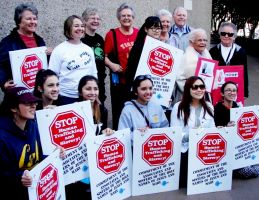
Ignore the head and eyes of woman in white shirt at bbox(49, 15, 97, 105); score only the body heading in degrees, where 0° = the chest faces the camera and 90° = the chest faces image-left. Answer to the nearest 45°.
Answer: approximately 315°

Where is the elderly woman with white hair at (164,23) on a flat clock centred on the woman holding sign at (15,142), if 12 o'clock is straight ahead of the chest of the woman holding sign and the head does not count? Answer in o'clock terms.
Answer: The elderly woman with white hair is roughly at 9 o'clock from the woman holding sign.

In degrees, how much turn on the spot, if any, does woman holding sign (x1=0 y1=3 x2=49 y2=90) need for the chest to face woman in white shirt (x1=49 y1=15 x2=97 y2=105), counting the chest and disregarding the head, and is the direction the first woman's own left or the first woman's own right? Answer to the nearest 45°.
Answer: approximately 45° to the first woman's own left

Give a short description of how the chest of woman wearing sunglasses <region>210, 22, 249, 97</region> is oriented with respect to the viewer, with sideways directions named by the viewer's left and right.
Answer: facing the viewer

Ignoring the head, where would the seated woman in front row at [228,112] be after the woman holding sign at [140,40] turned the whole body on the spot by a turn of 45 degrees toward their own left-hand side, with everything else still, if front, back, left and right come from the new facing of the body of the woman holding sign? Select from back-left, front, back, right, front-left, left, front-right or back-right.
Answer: front

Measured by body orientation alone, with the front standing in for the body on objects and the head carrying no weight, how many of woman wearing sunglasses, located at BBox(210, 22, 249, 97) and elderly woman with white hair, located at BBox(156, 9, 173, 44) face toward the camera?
2

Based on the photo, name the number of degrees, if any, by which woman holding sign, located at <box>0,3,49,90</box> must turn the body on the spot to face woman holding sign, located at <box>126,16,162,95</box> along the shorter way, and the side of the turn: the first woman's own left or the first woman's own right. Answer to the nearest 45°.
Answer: approximately 45° to the first woman's own left

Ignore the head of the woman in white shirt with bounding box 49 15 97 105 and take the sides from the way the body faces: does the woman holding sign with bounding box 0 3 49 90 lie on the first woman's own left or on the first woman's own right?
on the first woman's own right

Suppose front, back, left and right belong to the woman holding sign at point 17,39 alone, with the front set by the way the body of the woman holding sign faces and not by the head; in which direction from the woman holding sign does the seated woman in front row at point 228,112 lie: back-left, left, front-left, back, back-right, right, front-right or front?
front-left

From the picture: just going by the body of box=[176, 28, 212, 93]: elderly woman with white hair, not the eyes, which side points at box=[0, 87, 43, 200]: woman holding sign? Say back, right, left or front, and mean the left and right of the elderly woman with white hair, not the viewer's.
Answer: right

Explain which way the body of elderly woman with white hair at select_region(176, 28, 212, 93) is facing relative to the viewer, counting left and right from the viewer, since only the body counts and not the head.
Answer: facing the viewer and to the right of the viewer

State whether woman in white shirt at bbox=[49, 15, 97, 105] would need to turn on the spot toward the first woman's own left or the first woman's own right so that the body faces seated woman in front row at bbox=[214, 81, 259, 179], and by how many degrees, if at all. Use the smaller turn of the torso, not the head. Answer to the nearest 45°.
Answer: approximately 45° to the first woman's own left

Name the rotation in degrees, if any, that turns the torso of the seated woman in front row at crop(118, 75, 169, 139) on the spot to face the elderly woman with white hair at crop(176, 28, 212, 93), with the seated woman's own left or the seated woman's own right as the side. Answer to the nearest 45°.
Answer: approximately 90° to the seated woman's own left
